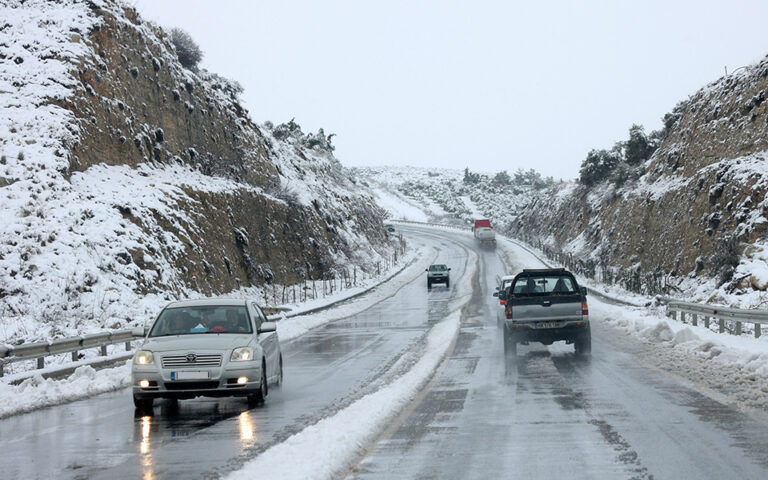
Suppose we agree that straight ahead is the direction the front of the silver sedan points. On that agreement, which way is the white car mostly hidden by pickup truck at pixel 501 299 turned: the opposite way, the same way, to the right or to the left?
the opposite way

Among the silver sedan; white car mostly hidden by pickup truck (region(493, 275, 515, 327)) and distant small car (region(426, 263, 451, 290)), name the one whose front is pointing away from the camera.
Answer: white car mostly hidden by pickup truck (region(493, 275, 515, 327))

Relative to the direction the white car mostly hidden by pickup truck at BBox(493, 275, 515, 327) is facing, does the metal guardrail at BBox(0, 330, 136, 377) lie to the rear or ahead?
to the rear

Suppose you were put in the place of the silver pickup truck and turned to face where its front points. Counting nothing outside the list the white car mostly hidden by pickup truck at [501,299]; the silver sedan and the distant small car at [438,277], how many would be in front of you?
2

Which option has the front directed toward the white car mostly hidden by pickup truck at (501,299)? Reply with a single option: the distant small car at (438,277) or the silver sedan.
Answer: the distant small car at (438,277)

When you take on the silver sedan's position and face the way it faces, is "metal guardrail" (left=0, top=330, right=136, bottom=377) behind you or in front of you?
behind

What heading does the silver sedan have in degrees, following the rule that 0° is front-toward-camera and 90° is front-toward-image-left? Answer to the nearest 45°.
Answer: approximately 0°

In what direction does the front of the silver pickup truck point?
away from the camera

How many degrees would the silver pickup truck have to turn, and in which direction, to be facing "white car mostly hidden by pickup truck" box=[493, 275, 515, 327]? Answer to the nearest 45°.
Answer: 0° — it already faces it

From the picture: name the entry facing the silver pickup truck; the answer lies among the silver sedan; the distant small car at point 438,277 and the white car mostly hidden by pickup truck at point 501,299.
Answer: the distant small car at point 438,277

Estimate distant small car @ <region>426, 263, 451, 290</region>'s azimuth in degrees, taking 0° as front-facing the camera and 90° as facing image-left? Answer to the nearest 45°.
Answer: approximately 0°

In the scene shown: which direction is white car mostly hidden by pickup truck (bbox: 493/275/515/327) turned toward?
away from the camera

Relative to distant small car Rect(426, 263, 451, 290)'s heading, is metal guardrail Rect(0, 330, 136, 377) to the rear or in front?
in front

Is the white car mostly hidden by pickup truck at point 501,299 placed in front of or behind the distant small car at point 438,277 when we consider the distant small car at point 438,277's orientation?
in front

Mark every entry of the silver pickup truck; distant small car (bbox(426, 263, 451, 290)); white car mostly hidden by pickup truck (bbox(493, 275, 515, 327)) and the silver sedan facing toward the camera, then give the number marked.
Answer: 2

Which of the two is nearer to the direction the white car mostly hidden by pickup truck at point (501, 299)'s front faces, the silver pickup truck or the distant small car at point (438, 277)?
the distant small car

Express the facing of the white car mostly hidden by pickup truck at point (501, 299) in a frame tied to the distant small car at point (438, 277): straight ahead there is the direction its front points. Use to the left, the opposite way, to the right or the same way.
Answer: the opposite way
